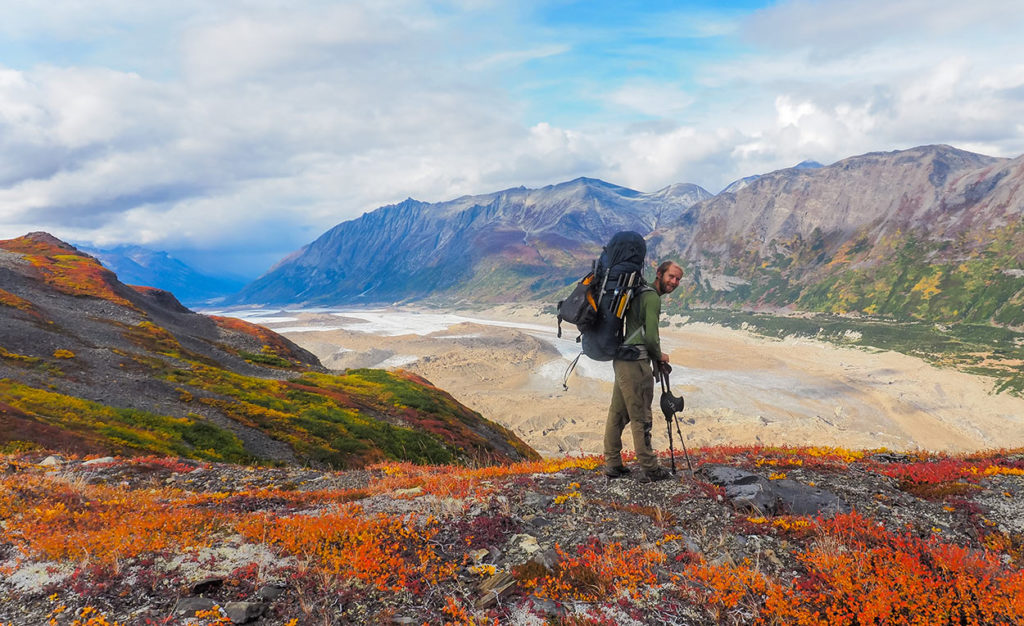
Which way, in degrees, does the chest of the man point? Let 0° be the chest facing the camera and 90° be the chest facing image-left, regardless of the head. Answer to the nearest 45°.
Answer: approximately 270°

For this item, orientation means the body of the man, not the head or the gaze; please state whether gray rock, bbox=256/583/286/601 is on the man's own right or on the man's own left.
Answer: on the man's own right

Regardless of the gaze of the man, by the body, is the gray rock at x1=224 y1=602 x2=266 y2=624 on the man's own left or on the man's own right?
on the man's own right
